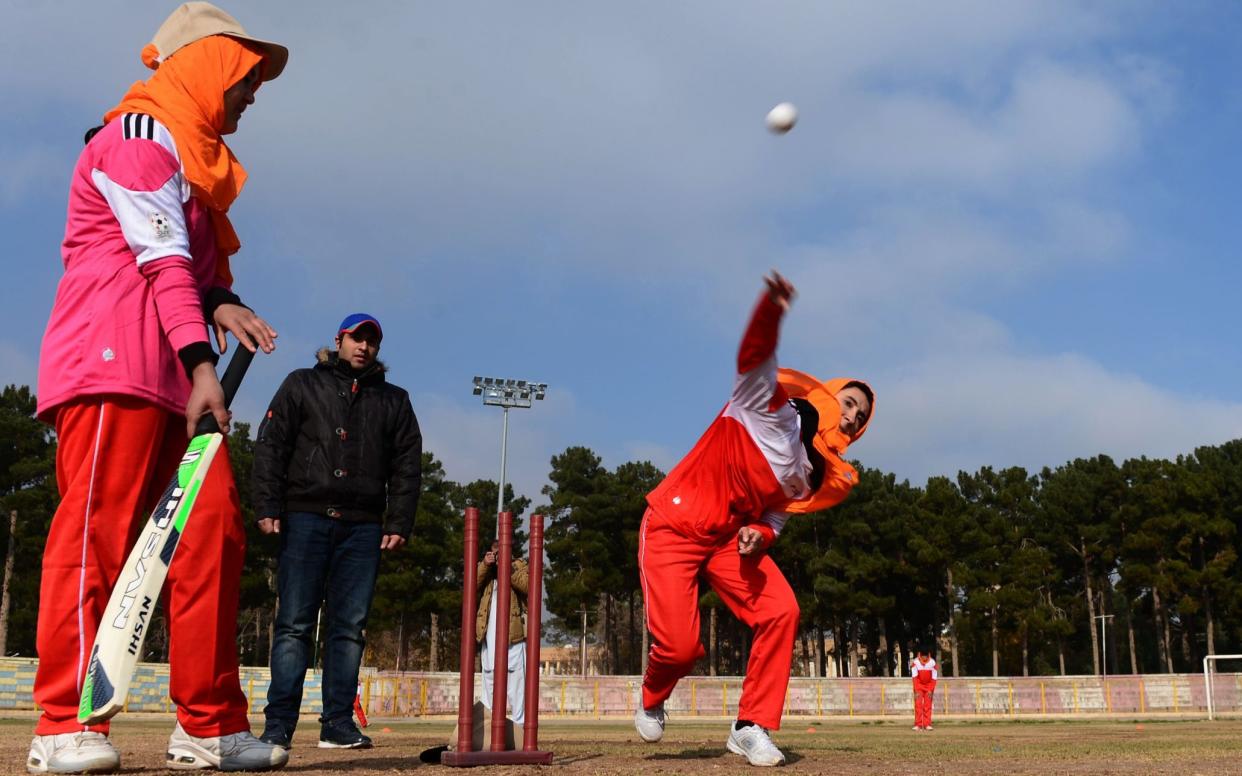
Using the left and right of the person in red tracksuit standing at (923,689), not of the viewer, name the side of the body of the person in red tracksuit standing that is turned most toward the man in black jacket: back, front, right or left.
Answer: front

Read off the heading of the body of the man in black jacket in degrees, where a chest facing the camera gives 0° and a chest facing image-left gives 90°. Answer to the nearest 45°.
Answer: approximately 0°

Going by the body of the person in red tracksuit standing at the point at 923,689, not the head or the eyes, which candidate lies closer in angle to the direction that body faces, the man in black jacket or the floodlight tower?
the man in black jacket

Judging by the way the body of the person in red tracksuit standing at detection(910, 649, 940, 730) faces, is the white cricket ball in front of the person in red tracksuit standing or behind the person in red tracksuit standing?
in front

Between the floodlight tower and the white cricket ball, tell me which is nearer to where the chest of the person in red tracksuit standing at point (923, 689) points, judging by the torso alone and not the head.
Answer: the white cricket ball

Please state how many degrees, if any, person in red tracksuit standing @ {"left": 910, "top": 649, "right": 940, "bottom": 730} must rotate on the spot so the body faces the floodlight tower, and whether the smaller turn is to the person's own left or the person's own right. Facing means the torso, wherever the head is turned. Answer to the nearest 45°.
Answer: approximately 135° to the person's own right

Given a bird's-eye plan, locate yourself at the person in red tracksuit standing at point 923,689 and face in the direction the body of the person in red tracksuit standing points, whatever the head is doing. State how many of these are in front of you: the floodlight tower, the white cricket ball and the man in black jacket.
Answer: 2

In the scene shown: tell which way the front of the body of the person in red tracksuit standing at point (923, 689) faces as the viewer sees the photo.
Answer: toward the camera

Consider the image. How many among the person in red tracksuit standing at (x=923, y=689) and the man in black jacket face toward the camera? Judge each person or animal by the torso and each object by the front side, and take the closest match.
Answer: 2

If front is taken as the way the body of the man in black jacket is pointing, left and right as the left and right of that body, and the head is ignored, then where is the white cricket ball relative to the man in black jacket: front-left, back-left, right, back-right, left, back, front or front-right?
left

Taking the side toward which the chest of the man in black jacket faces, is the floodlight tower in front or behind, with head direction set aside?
behind
